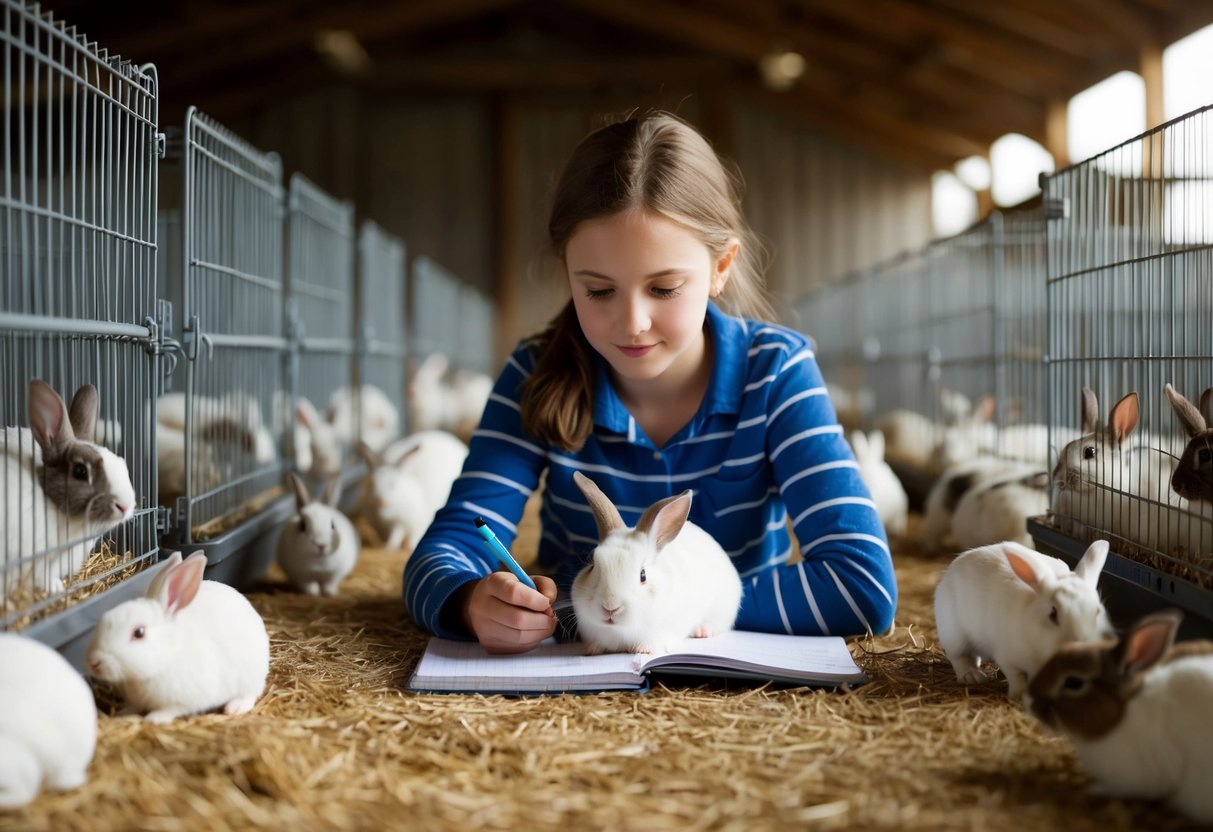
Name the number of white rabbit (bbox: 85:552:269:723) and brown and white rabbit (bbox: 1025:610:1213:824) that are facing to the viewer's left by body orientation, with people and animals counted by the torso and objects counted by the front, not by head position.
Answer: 2

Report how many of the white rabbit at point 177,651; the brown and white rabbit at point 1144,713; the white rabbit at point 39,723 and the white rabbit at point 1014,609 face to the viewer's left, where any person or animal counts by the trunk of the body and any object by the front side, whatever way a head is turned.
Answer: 3

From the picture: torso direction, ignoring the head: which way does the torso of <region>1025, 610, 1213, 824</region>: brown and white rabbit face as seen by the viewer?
to the viewer's left

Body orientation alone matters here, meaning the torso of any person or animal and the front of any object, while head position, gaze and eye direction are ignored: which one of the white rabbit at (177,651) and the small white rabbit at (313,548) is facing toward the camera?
the small white rabbit

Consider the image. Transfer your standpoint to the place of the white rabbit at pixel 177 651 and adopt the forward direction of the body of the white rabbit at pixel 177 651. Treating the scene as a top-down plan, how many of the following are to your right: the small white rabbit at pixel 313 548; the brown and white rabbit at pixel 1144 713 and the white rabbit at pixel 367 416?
2

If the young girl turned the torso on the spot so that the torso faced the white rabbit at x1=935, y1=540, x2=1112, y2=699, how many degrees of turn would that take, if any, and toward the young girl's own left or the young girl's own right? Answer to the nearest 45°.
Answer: approximately 45° to the young girl's own left

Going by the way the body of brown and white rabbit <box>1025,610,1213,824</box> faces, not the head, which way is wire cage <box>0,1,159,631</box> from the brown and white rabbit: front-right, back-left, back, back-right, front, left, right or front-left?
front

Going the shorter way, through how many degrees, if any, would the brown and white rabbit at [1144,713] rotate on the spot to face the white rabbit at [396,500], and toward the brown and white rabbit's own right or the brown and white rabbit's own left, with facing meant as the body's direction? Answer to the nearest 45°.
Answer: approximately 45° to the brown and white rabbit's own right

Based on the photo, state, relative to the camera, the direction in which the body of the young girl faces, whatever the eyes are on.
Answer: toward the camera
